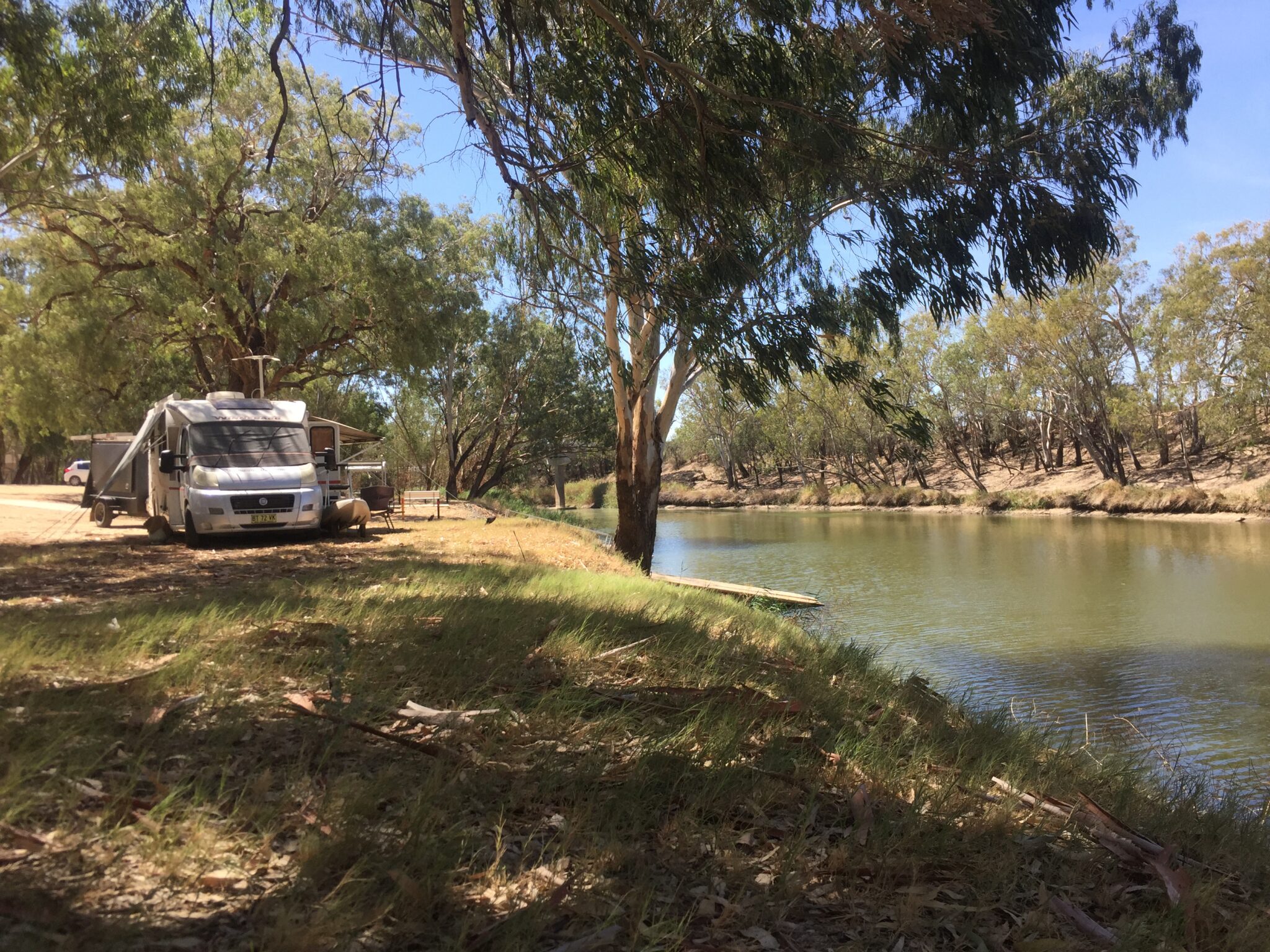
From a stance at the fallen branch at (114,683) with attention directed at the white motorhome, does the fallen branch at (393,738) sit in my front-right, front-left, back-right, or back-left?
back-right

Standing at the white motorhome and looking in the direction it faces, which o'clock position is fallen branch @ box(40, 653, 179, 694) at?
The fallen branch is roughly at 12 o'clock from the white motorhome.

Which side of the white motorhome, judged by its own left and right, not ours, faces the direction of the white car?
back

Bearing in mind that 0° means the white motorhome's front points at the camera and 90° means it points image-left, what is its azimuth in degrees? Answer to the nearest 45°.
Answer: approximately 0°

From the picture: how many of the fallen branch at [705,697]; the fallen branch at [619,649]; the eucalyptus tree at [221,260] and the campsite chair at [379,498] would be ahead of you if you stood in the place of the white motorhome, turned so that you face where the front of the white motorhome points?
2

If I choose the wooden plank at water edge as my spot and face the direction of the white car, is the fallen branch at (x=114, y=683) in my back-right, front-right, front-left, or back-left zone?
back-left

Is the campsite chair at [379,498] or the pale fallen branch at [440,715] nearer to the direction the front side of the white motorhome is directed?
the pale fallen branch

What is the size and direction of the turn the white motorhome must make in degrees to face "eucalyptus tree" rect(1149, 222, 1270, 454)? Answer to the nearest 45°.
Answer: approximately 90° to its left

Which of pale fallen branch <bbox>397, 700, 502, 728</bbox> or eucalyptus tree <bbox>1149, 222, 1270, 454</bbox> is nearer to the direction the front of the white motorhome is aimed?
the pale fallen branch

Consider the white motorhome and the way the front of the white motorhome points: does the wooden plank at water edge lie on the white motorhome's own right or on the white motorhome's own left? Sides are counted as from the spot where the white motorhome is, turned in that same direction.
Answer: on the white motorhome's own left
